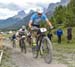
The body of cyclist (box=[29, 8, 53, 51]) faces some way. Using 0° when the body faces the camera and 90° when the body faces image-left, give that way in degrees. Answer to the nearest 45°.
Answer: approximately 0°

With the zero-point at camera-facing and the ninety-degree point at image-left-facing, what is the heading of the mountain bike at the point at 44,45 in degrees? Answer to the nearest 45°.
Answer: approximately 315°
